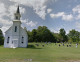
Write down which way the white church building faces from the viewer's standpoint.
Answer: facing the viewer
